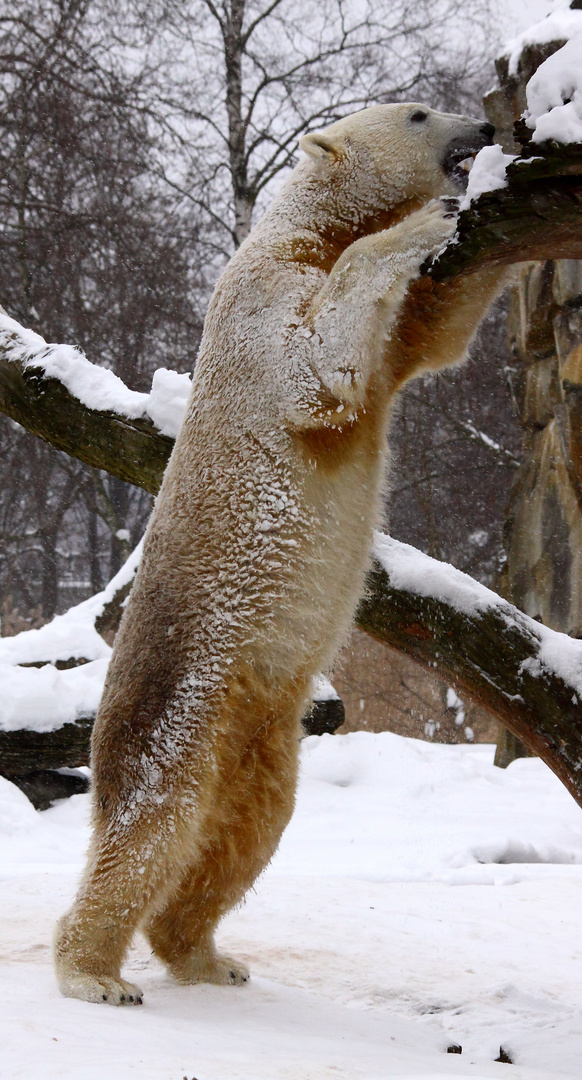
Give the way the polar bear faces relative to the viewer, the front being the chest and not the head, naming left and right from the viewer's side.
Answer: facing to the right of the viewer

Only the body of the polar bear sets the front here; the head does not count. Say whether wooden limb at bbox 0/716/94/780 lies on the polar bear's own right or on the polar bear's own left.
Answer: on the polar bear's own left

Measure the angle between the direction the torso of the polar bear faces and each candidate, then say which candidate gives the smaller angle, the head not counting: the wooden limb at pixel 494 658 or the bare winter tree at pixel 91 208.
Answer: the wooden limb

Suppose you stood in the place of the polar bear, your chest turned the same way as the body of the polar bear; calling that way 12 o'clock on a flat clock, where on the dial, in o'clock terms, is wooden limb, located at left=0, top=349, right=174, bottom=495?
The wooden limb is roughly at 8 o'clock from the polar bear.
